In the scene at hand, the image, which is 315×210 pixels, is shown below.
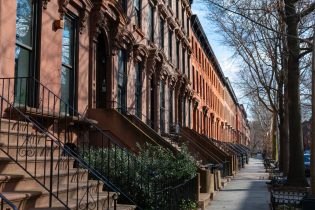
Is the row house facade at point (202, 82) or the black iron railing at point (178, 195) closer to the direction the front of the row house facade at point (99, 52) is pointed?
the black iron railing

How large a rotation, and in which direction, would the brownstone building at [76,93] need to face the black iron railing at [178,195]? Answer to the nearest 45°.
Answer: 0° — it already faces it

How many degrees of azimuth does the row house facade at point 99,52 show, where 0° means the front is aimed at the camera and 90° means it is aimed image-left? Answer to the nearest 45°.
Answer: approximately 315°

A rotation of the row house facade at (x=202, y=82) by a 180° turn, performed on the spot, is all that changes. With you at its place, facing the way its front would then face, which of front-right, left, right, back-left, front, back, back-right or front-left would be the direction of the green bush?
left

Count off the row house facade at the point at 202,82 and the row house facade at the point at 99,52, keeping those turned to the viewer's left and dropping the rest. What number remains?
0

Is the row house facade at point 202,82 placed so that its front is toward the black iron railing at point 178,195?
no

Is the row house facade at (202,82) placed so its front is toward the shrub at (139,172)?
no

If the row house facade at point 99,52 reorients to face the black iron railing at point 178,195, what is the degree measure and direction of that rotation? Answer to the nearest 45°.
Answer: approximately 45° to its right

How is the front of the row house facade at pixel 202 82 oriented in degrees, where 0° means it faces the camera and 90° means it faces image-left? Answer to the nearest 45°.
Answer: approximately 270°

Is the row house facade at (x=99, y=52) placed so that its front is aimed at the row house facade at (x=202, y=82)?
no

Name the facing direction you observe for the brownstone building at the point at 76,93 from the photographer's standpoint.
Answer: facing the viewer and to the right of the viewer

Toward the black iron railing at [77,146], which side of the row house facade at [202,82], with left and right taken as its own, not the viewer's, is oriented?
right
